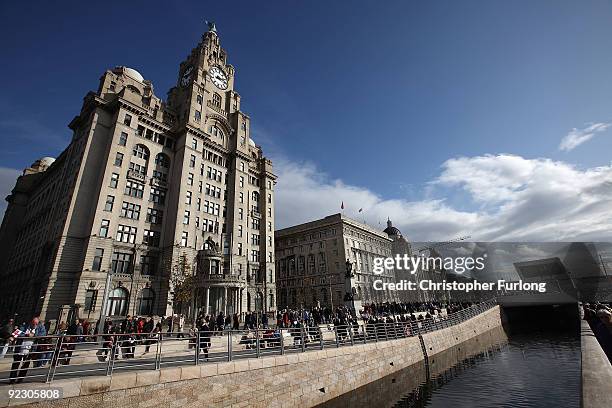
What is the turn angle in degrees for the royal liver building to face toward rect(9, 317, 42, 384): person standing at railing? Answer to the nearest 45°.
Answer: approximately 45° to its right

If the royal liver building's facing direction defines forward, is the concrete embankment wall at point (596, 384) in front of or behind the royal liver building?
in front

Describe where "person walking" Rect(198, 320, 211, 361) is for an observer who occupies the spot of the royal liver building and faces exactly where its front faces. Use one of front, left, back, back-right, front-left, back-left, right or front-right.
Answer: front-right
